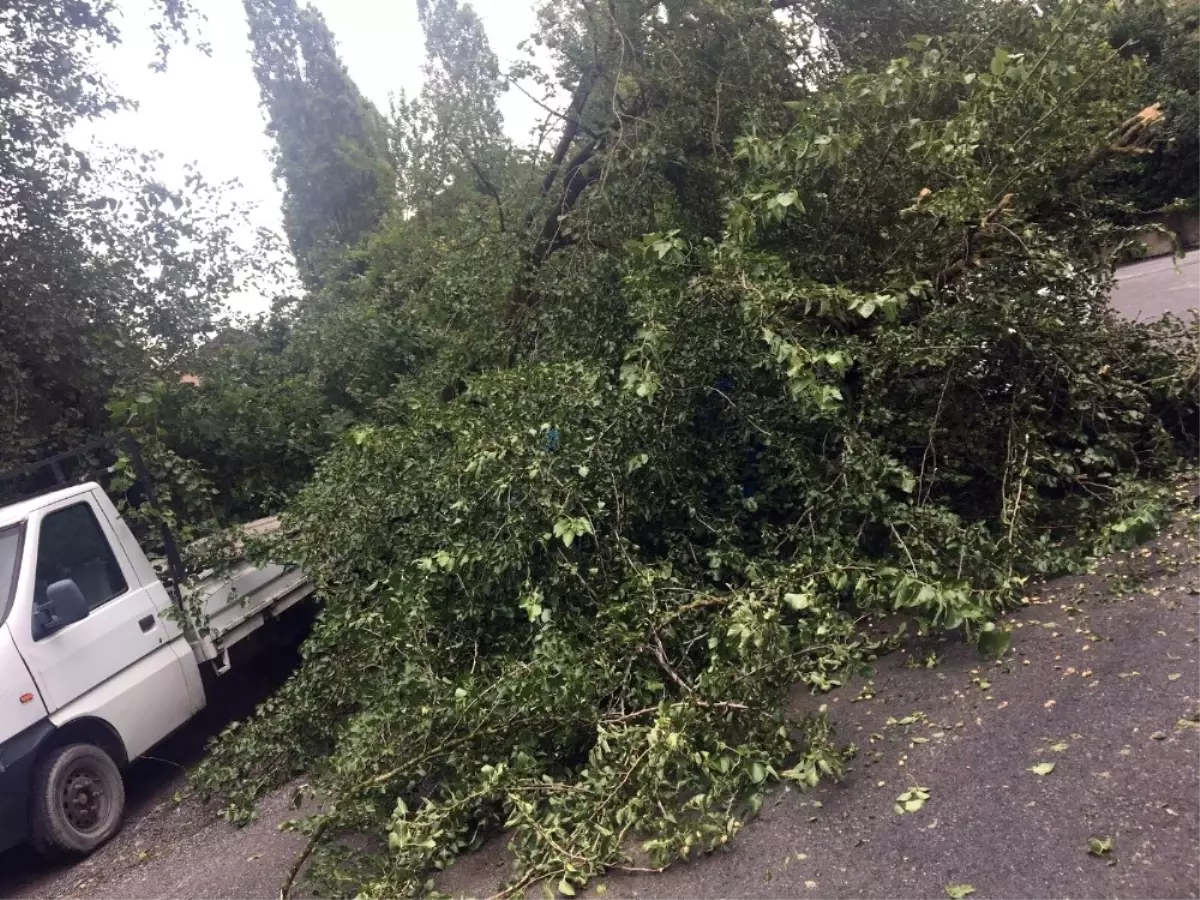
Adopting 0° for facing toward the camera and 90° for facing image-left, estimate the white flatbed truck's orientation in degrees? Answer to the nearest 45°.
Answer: approximately 45°

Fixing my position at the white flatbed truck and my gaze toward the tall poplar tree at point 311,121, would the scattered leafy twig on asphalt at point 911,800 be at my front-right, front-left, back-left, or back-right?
back-right

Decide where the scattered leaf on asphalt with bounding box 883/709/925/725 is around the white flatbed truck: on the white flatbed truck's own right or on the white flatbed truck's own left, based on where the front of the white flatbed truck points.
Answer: on the white flatbed truck's own left

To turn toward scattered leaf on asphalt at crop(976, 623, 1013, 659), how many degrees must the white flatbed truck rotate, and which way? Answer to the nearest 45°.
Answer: approximately 90° to its left

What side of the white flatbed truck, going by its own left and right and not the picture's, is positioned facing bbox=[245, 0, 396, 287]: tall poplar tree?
back
